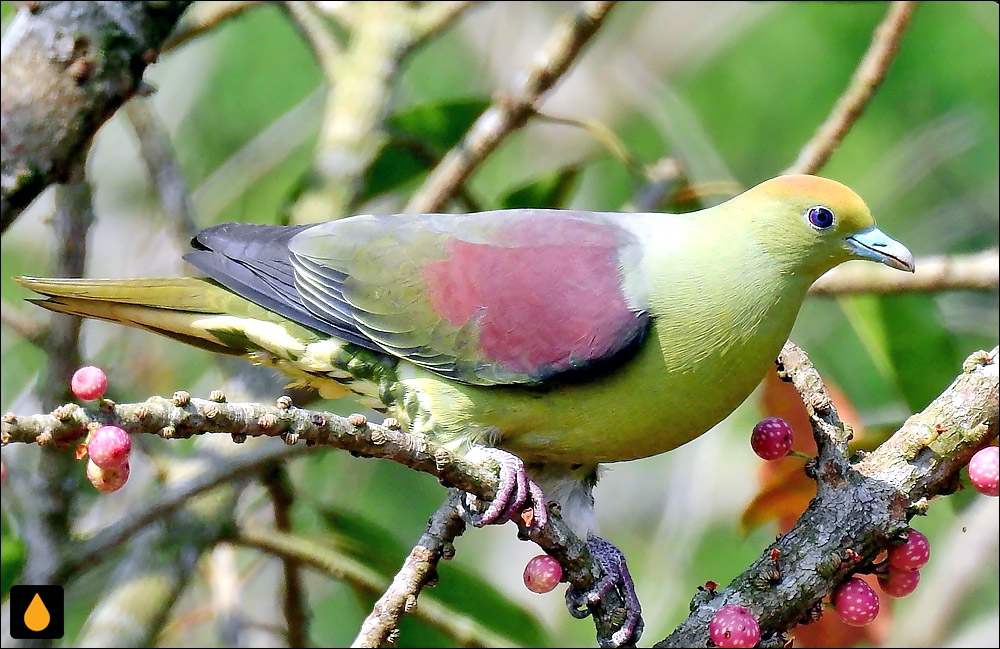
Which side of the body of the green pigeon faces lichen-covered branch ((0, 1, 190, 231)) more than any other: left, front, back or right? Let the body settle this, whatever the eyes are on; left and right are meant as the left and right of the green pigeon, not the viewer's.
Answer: back

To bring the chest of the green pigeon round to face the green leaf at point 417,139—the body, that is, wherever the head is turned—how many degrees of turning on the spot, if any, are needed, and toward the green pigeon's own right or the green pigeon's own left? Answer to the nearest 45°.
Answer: approximately 90° to the green pigeon's own left

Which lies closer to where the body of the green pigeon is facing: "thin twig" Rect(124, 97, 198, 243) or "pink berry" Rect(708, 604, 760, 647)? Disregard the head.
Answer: the pink berry

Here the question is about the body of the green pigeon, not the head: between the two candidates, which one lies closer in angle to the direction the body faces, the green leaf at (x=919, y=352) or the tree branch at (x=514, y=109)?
the green leaf

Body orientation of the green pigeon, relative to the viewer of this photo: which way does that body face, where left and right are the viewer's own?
facing to the right of the viewer

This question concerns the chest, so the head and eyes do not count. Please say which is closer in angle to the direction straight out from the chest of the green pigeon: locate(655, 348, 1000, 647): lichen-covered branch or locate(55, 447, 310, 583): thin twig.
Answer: the lichen-covered branch
